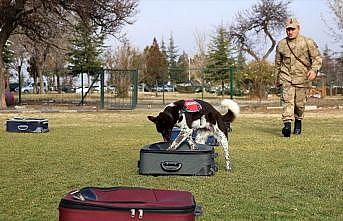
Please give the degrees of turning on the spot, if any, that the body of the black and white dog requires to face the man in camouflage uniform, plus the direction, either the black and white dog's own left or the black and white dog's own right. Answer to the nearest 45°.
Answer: approximately 135° to the black and white dog's own right

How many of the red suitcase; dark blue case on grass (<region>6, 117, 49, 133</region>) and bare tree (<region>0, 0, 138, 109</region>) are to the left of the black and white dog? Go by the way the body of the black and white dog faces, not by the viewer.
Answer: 1

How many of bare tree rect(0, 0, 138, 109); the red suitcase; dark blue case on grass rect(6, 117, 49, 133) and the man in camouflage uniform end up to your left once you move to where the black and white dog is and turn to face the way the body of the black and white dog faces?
1

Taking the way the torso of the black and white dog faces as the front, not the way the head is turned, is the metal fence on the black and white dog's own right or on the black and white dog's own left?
on the black and white dog's own right

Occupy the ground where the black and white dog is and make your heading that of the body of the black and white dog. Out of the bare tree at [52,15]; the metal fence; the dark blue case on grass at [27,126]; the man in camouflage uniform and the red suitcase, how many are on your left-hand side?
1

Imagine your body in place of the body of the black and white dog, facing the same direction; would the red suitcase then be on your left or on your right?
on your left

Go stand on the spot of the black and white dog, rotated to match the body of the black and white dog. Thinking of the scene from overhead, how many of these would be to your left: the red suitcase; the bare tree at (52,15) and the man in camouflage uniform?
1

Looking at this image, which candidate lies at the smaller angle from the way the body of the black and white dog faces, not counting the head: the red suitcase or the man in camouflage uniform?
the red suitcase

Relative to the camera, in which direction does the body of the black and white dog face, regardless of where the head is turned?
to the viewer's left

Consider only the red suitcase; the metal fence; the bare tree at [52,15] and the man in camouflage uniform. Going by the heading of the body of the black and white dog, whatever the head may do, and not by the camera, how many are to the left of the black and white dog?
1

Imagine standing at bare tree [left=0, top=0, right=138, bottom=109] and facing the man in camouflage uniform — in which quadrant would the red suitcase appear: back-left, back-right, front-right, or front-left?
front-right

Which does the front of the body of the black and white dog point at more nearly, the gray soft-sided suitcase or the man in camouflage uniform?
the gray soft-sided suitcase

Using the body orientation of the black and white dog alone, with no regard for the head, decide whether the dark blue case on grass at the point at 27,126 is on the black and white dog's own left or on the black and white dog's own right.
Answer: on the black and white dog's own right
